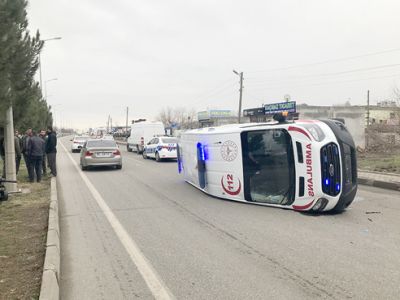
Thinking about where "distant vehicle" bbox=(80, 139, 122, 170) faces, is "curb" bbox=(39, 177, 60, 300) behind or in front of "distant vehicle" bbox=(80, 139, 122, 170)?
behind

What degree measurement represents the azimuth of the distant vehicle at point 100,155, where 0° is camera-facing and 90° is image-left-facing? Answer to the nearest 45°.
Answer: approximately 180°

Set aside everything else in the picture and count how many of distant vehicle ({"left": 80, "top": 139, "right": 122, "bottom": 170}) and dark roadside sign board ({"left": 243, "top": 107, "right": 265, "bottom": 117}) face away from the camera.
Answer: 1

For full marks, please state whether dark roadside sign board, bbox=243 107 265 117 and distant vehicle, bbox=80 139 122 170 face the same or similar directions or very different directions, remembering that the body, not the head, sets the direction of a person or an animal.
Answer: very different directions

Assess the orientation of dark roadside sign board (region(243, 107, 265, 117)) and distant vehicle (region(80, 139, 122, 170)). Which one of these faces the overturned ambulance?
the dark roadside sign board

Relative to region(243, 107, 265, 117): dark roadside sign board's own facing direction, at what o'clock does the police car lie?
The police car is roughly at 1 o'clock from the dark roadside sign board.

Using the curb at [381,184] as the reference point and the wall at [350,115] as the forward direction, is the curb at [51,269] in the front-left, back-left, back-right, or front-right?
back-left

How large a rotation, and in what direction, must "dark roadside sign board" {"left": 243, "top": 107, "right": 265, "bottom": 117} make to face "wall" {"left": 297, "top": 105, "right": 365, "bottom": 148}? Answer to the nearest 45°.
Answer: approximately 45° to its left

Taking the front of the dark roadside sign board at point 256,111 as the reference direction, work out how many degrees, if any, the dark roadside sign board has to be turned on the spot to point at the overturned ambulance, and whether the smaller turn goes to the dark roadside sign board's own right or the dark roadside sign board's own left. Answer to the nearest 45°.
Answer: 0° — it already faces it
